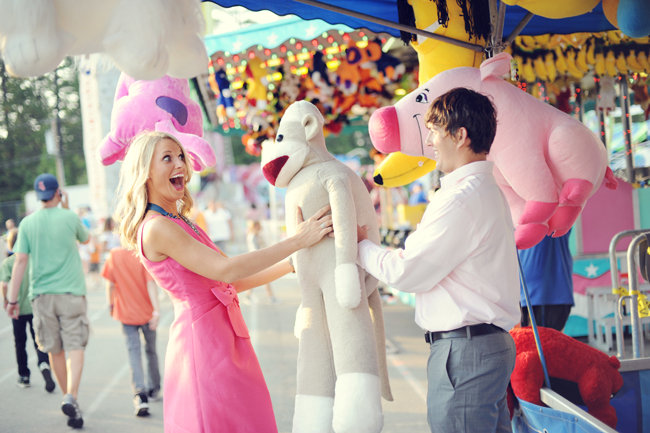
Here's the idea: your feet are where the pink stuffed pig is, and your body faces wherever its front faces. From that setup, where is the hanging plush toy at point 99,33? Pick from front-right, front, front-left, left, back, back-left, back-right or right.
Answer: front-left

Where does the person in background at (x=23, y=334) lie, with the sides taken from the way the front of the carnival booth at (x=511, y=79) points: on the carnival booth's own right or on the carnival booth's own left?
on the carnival booth's own right

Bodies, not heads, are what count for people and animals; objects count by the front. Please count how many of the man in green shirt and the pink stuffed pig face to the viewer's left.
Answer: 1

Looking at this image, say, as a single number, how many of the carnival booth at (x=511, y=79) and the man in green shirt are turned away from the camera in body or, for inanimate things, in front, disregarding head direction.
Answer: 1

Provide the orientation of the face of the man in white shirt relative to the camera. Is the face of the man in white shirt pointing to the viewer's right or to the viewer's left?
to the viewer's left

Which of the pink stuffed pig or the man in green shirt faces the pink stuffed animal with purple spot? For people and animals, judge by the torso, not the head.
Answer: the pink stuffed pig

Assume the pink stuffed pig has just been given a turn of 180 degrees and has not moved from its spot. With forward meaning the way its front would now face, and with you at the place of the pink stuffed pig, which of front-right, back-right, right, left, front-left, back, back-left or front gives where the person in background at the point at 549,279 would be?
left

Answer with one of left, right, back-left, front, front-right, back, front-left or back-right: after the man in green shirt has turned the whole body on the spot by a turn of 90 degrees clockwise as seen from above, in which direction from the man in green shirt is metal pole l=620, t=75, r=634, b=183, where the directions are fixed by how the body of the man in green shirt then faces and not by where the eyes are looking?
front

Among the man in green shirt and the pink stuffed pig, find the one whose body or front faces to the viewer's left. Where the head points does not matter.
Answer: the pink stuffed pig

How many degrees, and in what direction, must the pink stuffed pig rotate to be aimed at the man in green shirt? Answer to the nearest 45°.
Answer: approximately 45° to its right

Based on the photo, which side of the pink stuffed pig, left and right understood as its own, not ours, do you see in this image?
left

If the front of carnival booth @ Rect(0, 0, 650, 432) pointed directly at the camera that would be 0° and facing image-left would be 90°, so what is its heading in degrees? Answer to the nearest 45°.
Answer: approximately 45°

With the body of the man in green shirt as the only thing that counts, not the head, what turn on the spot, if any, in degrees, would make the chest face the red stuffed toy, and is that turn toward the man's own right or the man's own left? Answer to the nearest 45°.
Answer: approximately 135° to the man's own right

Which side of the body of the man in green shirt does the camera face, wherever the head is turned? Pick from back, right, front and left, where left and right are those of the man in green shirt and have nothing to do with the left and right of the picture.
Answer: back
